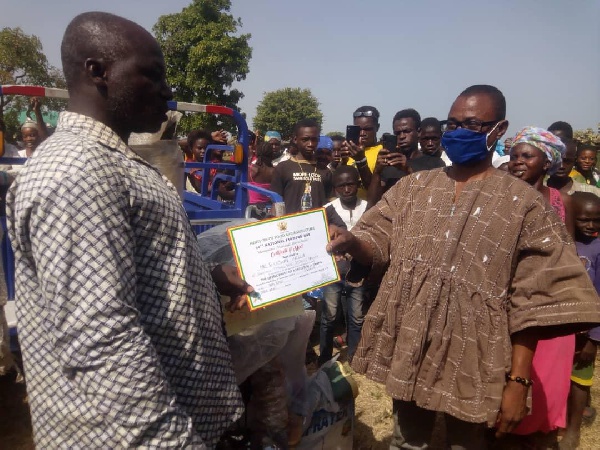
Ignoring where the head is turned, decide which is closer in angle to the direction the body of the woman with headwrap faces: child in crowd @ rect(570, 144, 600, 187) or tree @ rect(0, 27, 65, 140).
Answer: the tree

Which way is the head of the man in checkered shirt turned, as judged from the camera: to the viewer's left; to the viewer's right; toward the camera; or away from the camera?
to the viewer's right

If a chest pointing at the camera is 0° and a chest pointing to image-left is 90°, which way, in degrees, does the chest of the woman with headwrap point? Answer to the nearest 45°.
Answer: approximately 45°

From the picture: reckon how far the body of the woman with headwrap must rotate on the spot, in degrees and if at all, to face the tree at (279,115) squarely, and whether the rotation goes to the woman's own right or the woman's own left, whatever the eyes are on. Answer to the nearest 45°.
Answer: approximately 90° to the woman's own right

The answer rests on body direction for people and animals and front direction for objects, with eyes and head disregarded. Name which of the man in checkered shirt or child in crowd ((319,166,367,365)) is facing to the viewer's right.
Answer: the man in checkered shirt

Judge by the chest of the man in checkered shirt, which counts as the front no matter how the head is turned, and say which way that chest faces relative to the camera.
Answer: to the viewer's right

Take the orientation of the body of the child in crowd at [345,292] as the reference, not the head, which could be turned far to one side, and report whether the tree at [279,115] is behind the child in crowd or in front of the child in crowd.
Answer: behind
